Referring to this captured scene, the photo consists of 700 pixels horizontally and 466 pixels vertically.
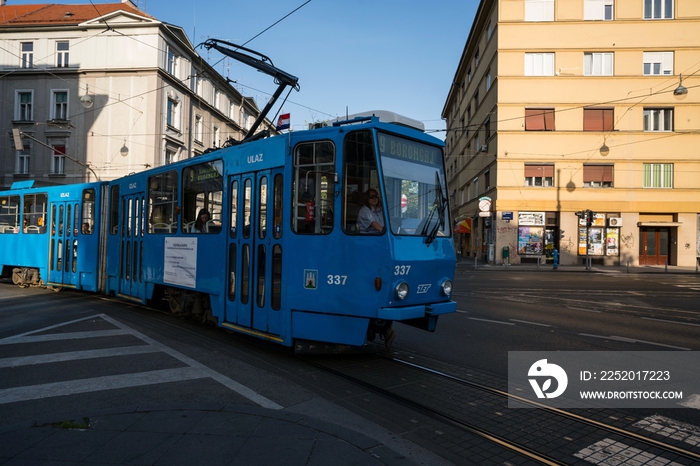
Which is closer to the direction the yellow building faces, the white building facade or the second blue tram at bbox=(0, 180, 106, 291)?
the second blue tram

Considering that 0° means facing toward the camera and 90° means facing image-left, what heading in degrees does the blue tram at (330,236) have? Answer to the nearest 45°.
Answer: approximately 315°

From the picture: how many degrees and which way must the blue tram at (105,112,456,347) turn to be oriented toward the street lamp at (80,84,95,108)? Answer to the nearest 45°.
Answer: approximately 180°

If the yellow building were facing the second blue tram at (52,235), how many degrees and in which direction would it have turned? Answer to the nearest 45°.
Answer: approximately 45° to its right

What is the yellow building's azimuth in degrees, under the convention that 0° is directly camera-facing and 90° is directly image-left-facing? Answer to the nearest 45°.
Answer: approximately 0°

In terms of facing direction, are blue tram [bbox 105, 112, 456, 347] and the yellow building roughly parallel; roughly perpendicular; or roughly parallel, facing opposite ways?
roughly perpendicular

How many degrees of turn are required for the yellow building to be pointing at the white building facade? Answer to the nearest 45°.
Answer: approximately 90° to its right
